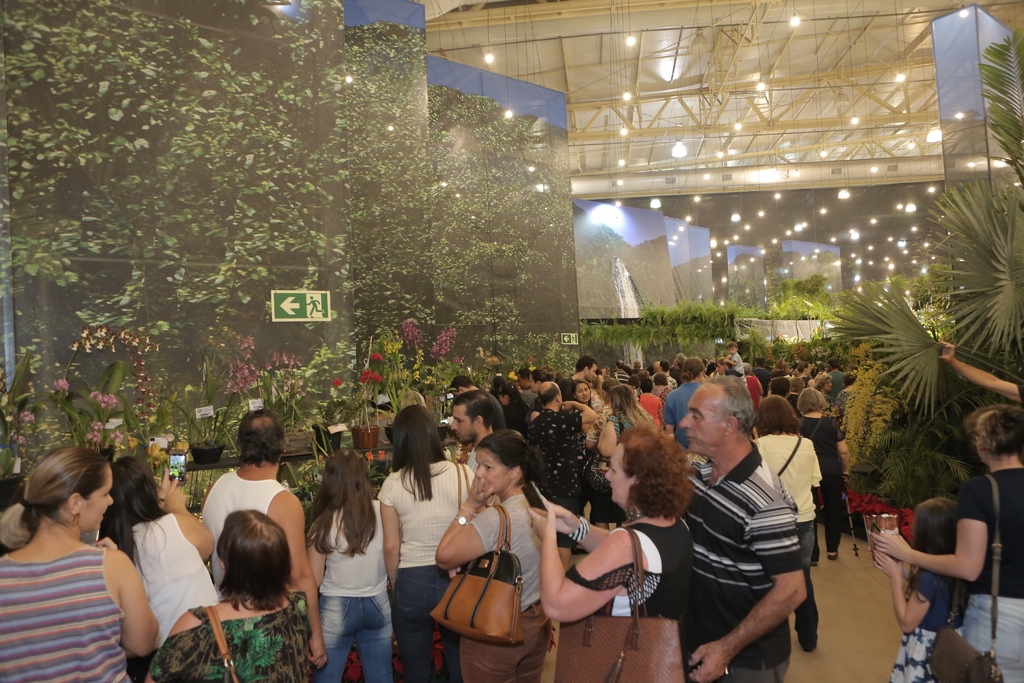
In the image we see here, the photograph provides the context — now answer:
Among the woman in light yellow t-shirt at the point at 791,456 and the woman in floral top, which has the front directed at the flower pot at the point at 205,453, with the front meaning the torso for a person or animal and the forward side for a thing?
the woman in floral top

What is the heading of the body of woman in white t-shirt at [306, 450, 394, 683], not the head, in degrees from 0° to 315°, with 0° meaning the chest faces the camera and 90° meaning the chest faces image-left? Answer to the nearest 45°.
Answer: approximately 180°

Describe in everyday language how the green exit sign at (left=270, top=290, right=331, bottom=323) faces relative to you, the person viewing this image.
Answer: facing the viewer

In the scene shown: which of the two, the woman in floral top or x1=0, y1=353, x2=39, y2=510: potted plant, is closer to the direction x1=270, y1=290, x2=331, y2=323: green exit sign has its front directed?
the woman in floral top

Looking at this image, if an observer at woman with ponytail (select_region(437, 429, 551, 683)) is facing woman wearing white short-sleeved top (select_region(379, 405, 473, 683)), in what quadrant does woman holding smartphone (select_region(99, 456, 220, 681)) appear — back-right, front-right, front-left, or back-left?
front-left

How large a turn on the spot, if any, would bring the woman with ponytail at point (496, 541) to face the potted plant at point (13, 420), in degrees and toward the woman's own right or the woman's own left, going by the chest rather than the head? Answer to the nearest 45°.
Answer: approximately 45° to the woman's own right

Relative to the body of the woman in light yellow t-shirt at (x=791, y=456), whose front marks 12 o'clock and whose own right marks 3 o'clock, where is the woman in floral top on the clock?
The woman in floral top is roughly at 7 o'clock from the woman in light yellow t-shirt.

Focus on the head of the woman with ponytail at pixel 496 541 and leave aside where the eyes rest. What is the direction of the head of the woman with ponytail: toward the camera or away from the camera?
toward the camera

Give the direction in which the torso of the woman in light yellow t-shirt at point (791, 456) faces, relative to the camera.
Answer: away from the camera

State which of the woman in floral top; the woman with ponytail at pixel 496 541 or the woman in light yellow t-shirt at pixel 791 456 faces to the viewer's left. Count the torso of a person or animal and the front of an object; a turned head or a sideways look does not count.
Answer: the woman with ponytail

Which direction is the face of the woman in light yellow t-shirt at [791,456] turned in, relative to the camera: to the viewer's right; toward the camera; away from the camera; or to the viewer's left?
away from the camera

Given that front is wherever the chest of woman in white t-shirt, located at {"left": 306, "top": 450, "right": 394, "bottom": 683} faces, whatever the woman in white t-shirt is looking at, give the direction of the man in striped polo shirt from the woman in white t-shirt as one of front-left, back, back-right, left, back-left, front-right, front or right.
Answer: back-right

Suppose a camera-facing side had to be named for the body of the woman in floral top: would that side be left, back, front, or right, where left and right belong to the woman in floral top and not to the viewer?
back

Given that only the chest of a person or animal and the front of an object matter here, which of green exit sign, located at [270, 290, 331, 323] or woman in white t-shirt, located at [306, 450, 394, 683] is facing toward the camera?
the green exit sign

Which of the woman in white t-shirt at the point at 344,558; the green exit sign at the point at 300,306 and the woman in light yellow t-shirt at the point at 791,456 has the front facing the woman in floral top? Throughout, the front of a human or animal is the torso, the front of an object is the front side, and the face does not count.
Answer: the green exit sign

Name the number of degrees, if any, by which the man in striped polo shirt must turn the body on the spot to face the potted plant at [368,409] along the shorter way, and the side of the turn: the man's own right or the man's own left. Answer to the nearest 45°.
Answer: approximately 45° to the man's own right

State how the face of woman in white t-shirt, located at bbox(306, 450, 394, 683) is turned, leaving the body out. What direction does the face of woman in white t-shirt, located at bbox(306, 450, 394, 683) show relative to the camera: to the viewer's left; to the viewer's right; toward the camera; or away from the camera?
away from the camera

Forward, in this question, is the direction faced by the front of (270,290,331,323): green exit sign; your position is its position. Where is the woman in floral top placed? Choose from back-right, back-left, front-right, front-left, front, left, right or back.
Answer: front

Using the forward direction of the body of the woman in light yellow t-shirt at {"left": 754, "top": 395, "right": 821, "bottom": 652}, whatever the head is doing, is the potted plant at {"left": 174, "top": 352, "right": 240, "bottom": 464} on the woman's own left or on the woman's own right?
on the woman's own left

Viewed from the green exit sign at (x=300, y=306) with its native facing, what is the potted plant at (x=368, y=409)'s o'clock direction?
The potted plant is roughly at 11 o'clock from the green exit sign.
